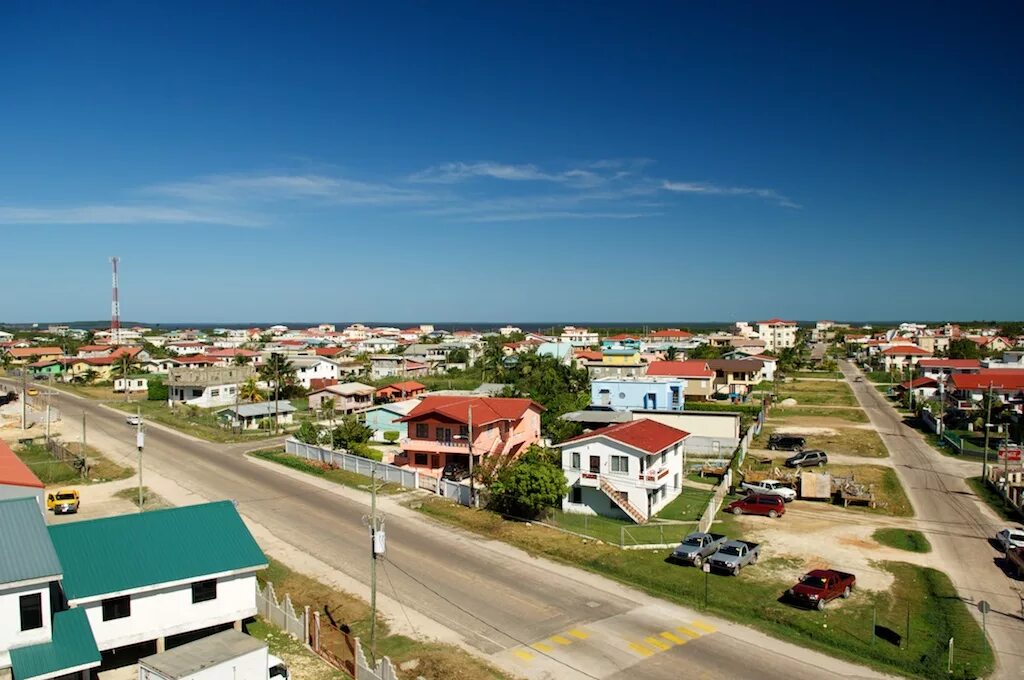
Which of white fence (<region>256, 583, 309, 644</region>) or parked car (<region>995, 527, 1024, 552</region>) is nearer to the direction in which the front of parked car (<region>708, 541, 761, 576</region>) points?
the white fence

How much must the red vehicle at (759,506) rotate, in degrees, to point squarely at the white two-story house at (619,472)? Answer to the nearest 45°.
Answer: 0° — it already faces it

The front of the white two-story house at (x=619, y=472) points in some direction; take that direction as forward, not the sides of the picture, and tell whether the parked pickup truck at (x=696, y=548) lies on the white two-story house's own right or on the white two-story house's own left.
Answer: on the white two-story house's own left

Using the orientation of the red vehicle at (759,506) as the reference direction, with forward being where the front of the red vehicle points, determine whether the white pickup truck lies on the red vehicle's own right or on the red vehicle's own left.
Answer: on the red vehicle's own right

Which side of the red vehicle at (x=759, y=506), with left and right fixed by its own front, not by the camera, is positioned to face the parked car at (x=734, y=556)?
left

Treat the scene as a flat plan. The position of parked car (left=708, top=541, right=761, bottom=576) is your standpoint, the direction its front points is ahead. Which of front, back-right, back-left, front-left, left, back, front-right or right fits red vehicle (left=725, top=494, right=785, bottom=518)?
back-right

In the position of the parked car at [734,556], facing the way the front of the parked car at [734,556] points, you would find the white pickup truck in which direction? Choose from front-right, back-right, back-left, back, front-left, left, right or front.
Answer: back-right

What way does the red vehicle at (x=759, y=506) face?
to the viewer's left

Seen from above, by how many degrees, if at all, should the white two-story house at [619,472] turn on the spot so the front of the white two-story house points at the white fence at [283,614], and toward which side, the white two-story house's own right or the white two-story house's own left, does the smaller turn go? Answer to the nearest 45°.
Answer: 0° — it already faces it
